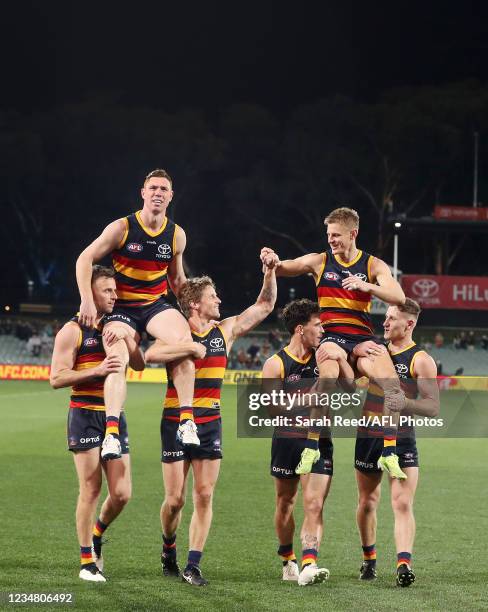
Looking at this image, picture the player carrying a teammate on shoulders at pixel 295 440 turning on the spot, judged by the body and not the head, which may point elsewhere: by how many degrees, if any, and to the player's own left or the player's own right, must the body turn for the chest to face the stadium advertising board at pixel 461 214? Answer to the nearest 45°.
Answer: approximately 135° to the player's own left

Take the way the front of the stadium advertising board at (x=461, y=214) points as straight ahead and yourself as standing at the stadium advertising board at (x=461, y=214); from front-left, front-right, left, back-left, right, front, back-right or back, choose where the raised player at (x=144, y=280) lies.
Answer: front

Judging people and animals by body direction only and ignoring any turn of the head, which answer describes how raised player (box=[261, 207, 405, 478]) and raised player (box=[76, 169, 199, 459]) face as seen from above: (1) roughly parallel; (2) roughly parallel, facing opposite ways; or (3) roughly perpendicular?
roughly parallel

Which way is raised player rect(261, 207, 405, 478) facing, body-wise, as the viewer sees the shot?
toward the camera

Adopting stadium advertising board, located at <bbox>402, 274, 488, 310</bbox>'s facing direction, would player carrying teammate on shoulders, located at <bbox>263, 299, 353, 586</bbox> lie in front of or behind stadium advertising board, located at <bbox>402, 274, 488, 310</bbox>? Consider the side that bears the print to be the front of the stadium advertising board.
in front

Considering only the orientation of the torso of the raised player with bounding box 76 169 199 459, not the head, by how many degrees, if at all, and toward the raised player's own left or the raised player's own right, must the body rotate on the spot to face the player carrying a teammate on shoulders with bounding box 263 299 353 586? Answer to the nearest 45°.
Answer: approximately 90° to the raised player's own left

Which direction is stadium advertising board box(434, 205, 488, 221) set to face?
toward the camera

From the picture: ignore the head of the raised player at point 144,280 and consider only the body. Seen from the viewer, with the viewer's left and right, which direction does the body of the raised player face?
facing the viewer

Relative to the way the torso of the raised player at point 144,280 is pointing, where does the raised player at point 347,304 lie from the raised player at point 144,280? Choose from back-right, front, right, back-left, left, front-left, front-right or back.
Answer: left

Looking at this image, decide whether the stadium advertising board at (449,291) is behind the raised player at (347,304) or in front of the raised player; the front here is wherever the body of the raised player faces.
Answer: behind

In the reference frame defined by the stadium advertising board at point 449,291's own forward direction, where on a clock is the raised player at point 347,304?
The raised player is roughly at 12 o'clock from the stadium advertising board.

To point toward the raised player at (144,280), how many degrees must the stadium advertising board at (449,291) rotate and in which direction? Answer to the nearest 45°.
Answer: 0° — it already faces them

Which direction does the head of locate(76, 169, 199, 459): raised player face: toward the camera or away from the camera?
toward the camera

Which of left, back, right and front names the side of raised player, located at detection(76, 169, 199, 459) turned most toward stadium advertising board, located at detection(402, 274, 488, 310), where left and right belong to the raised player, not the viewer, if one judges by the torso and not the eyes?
back

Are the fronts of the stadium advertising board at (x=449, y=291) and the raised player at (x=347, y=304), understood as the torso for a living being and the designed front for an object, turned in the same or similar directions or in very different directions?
same or similar directions
